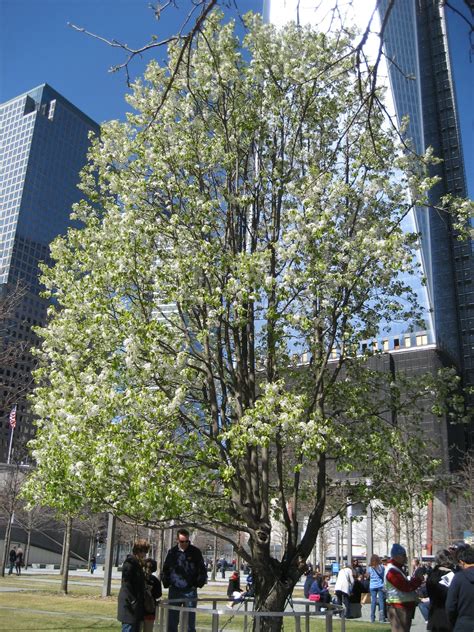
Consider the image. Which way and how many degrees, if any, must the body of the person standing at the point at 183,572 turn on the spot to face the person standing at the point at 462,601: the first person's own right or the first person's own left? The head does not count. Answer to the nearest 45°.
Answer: approximately 45° to the first person's own left

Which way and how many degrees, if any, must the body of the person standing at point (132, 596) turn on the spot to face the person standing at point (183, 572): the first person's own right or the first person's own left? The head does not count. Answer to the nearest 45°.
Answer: approximately 45° to the first person's own left

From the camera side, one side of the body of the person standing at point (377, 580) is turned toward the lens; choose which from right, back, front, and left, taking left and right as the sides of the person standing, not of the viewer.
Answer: back

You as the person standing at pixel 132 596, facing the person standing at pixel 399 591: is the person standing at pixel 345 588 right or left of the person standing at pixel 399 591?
left
